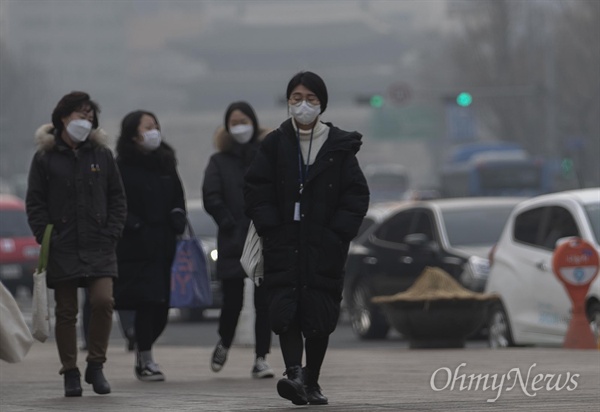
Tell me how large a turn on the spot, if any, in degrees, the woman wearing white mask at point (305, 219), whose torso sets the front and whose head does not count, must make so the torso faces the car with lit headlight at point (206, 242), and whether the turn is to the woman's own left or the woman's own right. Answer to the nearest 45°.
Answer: approximately 180°

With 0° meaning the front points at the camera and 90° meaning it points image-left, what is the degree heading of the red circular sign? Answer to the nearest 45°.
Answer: approximately 0°

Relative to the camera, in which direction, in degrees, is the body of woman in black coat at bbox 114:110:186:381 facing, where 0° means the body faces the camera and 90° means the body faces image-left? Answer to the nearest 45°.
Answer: approximately 315°

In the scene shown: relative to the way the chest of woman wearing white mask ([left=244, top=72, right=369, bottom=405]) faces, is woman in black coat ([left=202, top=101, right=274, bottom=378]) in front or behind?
behind

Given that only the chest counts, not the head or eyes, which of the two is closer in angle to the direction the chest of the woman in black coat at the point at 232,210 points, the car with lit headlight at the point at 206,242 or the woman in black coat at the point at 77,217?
the woman in black coat

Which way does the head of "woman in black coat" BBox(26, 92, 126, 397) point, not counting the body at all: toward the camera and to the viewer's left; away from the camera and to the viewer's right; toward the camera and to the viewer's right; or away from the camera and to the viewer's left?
toward the camera and to the viewer's right

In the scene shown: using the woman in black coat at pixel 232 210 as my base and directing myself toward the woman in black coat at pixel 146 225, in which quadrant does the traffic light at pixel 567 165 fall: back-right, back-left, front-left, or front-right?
back-right
